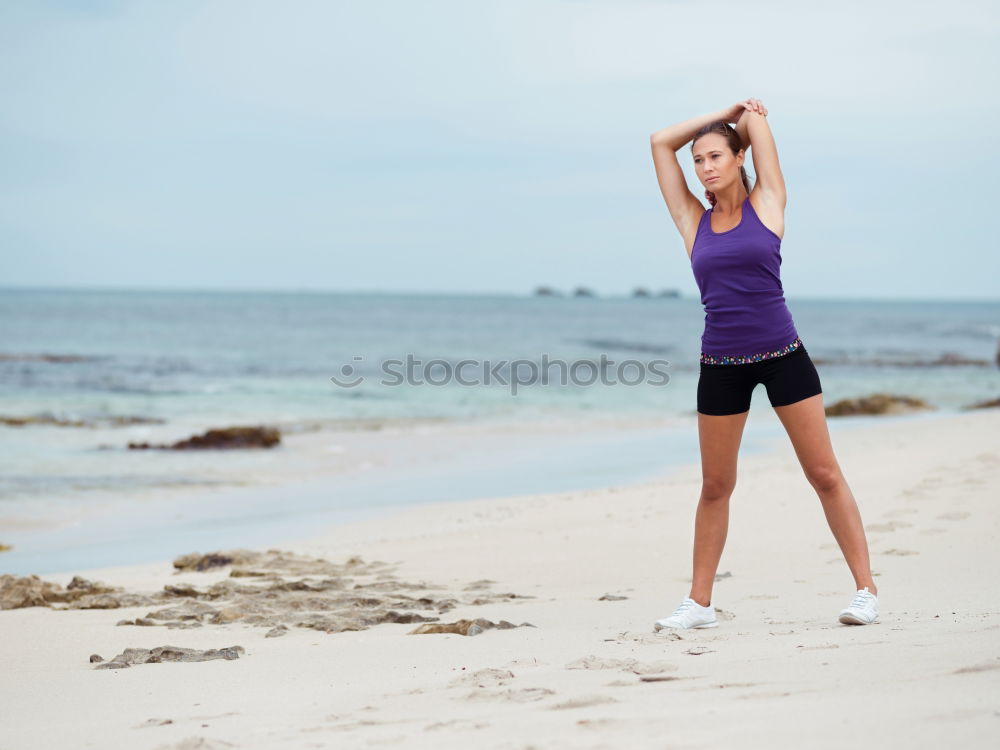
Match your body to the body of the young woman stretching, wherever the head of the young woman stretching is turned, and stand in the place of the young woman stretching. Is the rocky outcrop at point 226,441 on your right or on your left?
on your right

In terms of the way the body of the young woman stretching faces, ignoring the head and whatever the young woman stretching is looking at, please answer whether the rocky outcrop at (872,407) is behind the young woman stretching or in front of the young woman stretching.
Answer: behind

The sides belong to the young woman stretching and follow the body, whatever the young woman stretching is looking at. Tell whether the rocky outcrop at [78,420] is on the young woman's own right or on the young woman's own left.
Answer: on the young woman's own right

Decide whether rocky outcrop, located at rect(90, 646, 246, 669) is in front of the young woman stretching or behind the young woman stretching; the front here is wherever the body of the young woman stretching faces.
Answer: in front

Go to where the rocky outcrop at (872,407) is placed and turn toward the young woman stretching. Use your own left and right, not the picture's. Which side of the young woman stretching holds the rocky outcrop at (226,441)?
right

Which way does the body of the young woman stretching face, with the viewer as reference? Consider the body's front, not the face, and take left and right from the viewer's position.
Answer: facing the viewer and to the left of the viewer

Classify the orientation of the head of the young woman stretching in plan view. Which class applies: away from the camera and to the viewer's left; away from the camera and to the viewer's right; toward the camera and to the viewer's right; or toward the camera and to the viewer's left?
toward the camera and to the viewer's left
